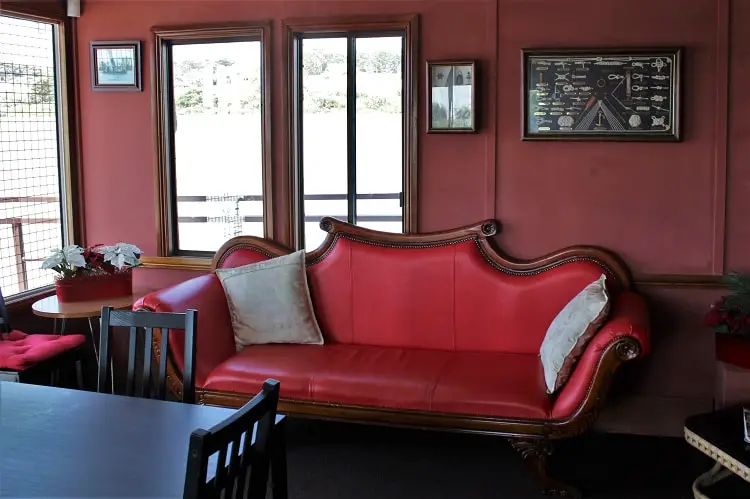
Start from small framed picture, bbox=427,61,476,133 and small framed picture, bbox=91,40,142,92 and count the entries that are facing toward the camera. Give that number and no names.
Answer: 2

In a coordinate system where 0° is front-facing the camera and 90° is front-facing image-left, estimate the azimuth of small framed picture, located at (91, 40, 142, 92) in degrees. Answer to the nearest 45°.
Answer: approximately 0°

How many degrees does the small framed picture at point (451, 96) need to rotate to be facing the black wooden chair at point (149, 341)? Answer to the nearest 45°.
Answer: approximately 45° to its right

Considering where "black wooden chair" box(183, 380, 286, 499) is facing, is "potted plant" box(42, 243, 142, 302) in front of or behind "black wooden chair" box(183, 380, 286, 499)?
in front

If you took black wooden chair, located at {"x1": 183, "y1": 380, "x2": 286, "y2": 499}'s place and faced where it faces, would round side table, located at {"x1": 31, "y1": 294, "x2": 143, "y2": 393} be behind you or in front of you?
in front
